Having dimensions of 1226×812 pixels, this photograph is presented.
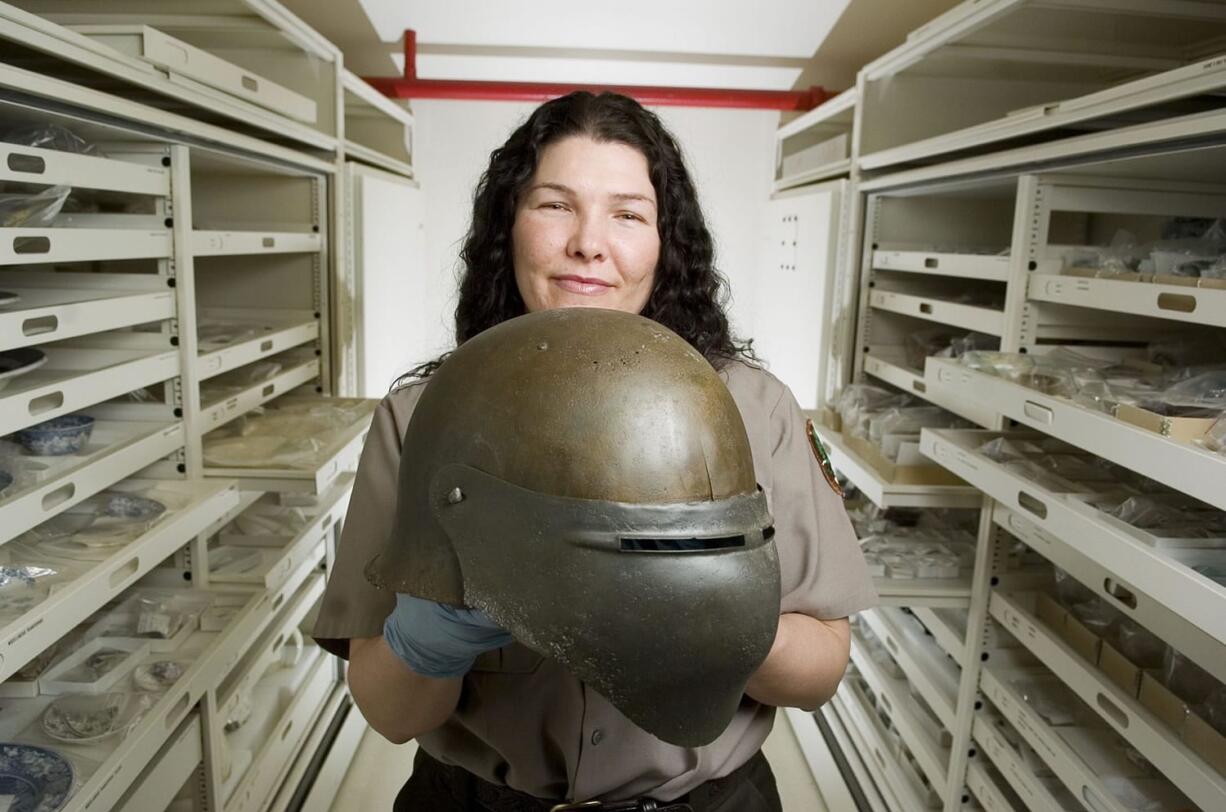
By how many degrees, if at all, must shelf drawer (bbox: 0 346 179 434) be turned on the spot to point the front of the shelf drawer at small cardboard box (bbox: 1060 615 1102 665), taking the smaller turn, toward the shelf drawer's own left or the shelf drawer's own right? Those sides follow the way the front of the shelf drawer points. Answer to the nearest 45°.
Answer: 0° — it already faces it

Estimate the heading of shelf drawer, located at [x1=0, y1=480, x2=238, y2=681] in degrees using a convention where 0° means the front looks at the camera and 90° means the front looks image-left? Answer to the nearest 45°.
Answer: approximately 315°

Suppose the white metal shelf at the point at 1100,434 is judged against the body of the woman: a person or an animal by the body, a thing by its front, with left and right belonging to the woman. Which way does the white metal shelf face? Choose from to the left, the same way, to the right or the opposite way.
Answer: to the right

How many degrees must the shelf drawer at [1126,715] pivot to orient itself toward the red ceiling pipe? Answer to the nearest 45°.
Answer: approximately 90° to its right

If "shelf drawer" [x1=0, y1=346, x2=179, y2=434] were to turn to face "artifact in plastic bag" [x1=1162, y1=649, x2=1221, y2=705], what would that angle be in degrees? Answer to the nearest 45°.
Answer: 0° — it already faces it
